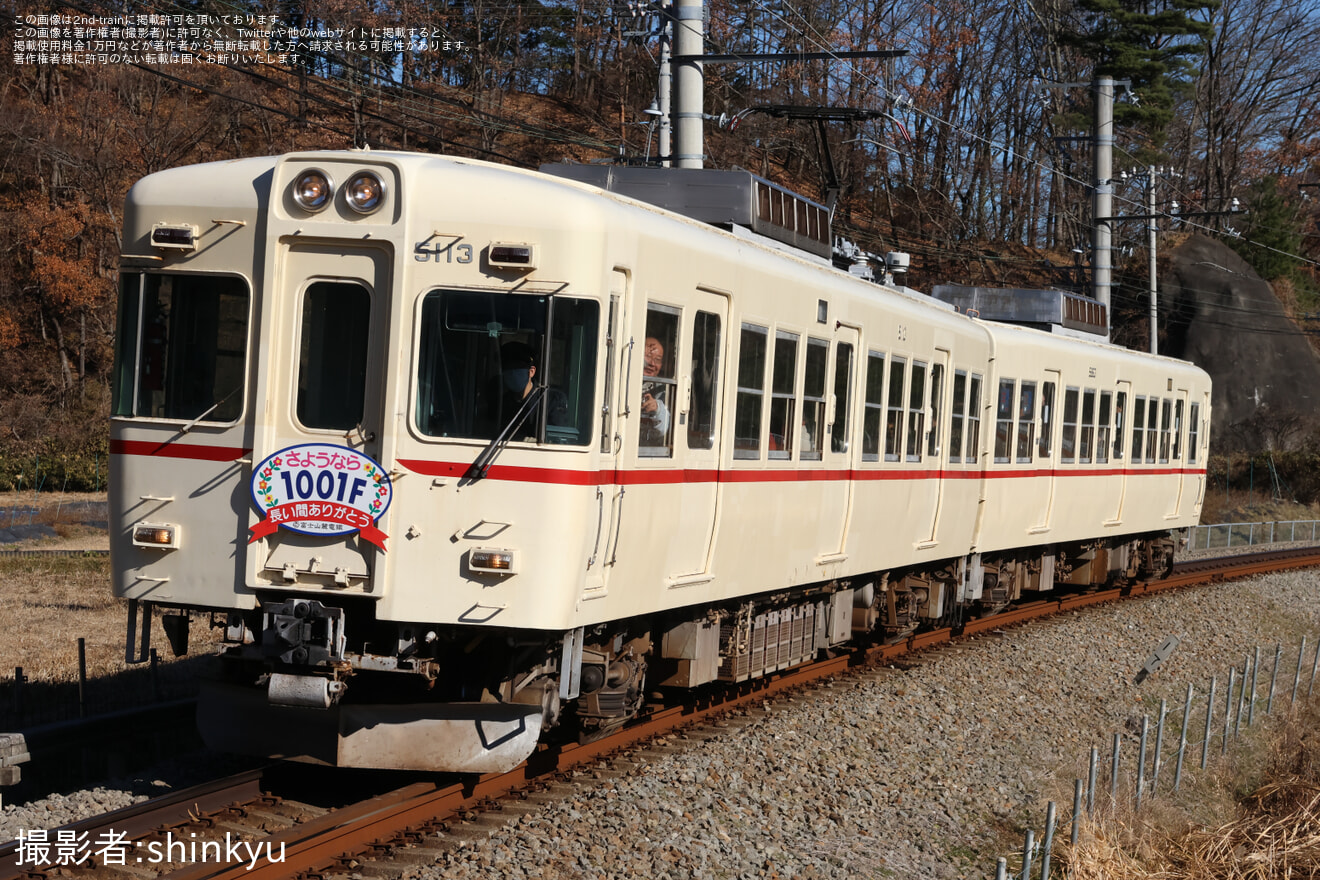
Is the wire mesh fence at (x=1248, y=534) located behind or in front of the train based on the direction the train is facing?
behind

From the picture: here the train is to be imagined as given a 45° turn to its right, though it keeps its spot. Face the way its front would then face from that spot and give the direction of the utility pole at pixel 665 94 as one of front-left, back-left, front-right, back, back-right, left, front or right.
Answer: right

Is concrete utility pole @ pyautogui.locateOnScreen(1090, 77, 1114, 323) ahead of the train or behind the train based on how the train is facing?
behind

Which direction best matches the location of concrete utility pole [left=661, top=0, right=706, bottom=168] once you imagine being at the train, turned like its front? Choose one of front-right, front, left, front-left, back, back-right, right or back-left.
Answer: back-right
